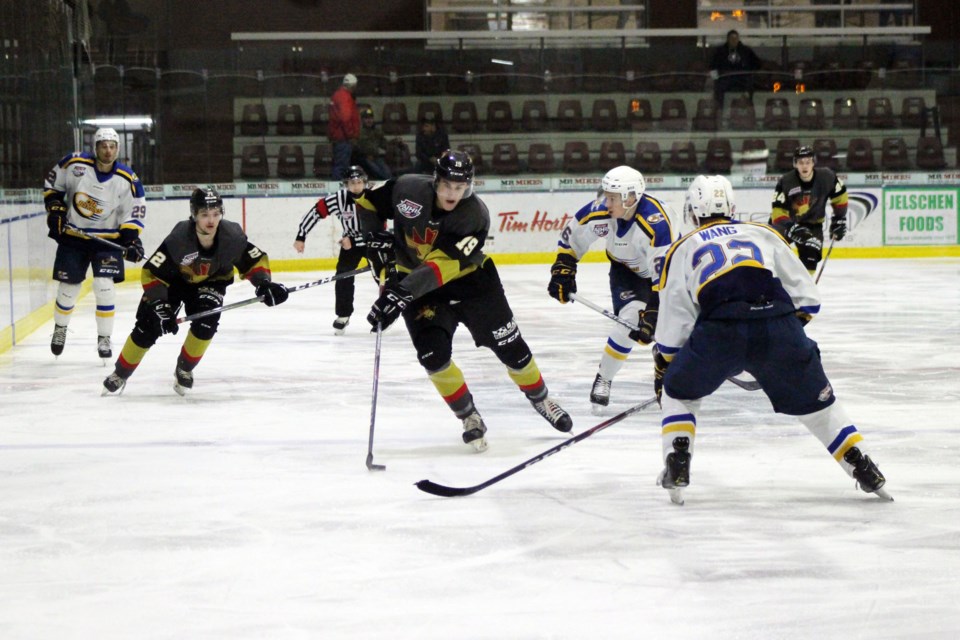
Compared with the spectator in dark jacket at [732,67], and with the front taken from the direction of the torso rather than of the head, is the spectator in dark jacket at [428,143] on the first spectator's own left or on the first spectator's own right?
on the first spectator's own right

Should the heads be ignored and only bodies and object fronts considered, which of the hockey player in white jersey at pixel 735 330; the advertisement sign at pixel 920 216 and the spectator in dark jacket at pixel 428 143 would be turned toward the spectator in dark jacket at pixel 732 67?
the hockey player in white jersey

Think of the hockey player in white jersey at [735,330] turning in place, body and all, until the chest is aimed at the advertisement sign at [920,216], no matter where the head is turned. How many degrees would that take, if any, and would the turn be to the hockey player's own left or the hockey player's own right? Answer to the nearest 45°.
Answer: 0° — they already face it

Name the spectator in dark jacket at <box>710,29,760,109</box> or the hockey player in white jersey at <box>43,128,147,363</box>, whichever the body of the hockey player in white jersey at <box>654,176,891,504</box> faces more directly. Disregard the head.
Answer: the spectator in dark jacket

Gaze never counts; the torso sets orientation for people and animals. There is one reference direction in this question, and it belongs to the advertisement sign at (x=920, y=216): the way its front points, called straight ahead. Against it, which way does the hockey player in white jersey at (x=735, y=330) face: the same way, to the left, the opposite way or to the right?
the opposite way

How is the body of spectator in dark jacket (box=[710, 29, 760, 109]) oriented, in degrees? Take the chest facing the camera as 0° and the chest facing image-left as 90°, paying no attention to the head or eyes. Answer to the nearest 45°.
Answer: approximately 0°

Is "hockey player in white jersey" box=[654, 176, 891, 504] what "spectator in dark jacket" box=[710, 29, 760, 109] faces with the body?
yes

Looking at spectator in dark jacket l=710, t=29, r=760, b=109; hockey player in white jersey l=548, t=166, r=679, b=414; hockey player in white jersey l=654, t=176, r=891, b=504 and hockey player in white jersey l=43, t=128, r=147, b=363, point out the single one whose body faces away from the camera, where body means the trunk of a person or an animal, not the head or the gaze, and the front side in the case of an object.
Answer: hockey player in white jersey l=654, t=176, r=891, b=504

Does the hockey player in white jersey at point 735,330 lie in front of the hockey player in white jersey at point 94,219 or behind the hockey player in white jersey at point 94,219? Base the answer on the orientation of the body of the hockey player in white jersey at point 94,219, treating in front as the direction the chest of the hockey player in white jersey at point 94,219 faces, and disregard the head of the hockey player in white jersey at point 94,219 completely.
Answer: in front

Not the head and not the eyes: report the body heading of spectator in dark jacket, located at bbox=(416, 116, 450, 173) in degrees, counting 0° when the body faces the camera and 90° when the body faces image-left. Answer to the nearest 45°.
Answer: approximately 0°

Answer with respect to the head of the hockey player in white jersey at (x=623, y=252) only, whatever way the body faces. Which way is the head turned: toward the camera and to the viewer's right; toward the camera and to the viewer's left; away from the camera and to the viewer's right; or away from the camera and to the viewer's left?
toward the camera and to the viewer's left
